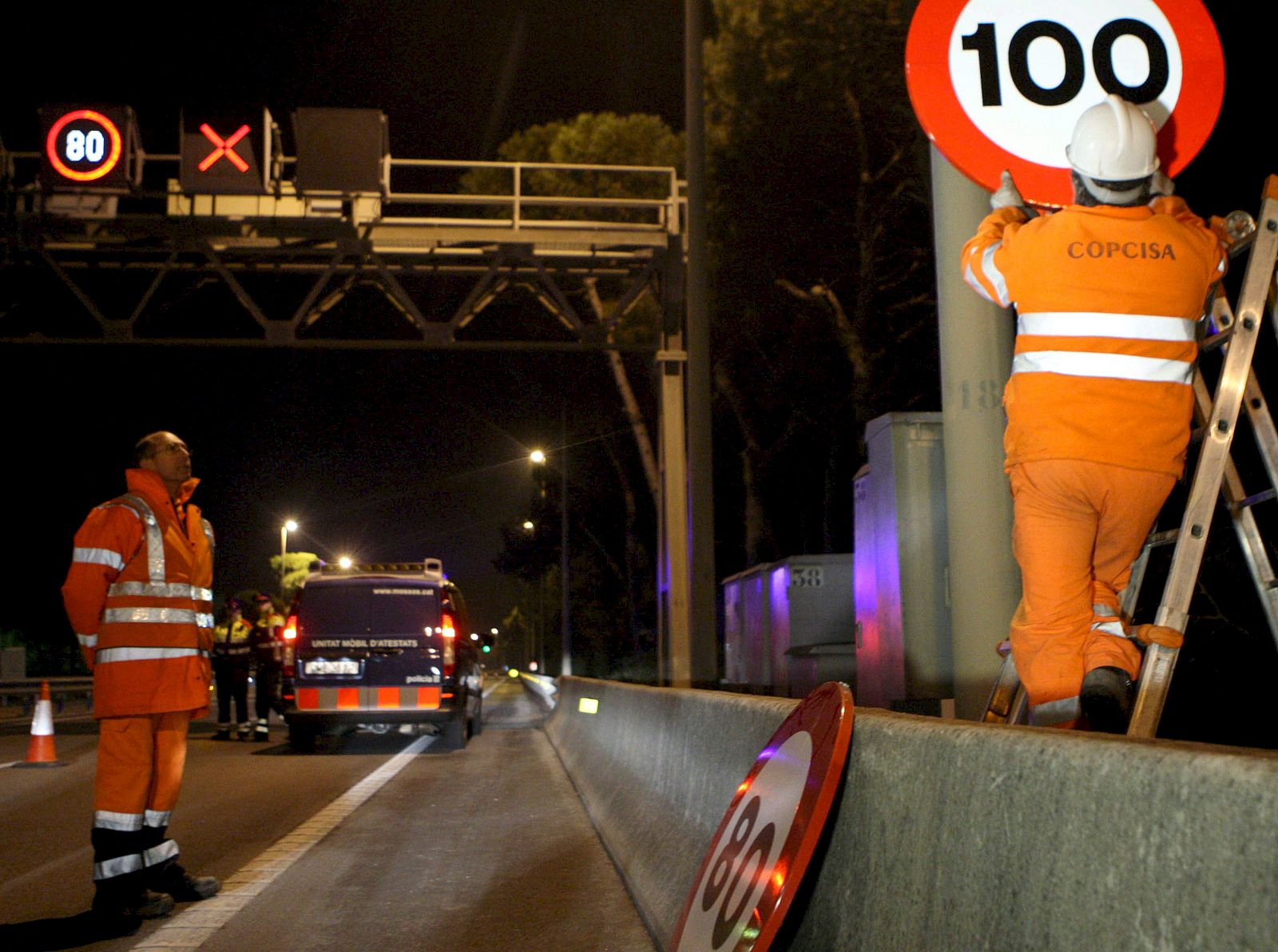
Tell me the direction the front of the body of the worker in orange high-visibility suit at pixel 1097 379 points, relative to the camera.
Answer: away from the camera

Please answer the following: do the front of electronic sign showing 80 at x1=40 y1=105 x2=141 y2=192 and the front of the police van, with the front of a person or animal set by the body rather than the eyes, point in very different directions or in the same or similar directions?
very different directions

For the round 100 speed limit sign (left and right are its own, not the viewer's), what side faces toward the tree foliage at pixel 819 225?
back

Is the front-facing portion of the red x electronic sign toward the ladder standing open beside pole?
yes

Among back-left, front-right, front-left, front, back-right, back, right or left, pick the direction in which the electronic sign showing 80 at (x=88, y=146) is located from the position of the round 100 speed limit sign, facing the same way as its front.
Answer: back-right

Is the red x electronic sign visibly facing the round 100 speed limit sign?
yes

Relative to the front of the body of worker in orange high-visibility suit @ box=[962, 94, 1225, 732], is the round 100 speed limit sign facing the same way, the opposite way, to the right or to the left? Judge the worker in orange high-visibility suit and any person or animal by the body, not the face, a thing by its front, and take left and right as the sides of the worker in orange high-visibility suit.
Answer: the opposite way

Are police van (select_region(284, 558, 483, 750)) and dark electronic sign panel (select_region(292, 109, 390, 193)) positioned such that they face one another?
yes

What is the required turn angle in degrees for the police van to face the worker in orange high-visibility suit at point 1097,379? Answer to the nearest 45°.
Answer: approximately 180°

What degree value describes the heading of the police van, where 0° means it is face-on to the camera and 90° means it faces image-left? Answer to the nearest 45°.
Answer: approximately 180°
